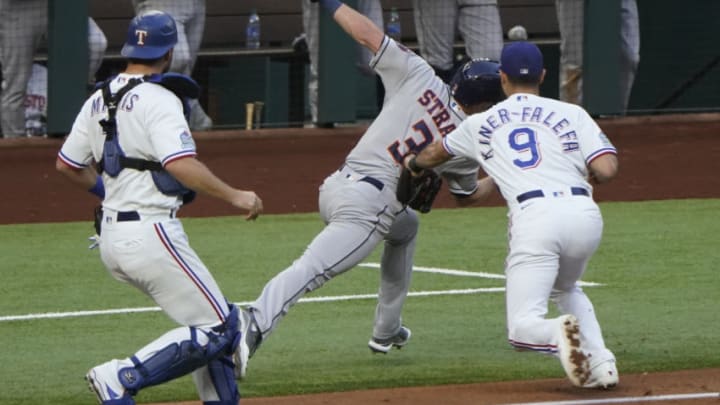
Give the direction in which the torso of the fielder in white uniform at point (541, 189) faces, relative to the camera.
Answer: away from the camera

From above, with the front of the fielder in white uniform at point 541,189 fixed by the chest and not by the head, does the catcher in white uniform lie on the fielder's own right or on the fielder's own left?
on the fielder's own left

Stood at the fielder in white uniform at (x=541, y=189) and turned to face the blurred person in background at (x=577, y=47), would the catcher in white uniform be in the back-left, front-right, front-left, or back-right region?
back-left

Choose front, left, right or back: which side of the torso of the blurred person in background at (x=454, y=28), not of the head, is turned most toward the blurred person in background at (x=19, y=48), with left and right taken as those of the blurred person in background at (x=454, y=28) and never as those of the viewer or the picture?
right

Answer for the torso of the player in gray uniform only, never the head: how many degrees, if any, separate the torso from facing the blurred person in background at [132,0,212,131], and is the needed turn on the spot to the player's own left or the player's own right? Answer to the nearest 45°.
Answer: approximately 45° to the player's own left

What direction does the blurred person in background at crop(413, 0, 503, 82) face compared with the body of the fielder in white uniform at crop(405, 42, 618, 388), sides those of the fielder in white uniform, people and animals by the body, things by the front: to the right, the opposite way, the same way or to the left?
the opposite way

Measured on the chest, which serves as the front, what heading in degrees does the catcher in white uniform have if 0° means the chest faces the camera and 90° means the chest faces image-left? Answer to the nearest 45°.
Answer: approximately 225°
